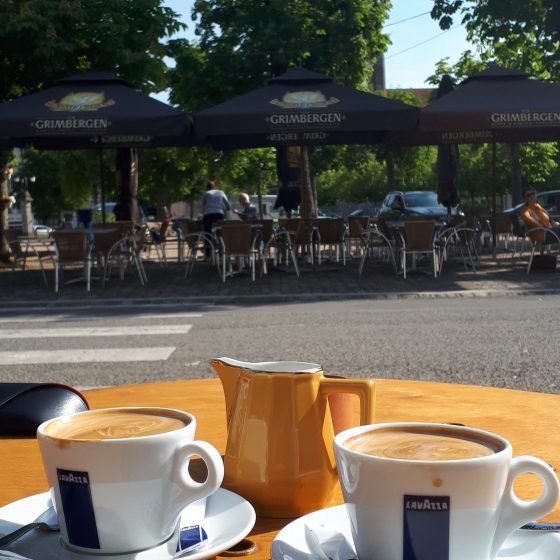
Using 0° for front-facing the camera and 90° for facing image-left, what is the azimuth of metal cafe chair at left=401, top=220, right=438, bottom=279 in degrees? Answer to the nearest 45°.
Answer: approximately 180°

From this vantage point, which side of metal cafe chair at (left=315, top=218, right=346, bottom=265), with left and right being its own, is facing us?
back

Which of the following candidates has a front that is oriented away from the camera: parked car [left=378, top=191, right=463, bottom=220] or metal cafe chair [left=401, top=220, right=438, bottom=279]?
the metal cafe chair

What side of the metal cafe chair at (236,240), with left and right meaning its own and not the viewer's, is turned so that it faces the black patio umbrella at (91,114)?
left

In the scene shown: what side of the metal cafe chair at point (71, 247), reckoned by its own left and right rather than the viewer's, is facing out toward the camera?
back

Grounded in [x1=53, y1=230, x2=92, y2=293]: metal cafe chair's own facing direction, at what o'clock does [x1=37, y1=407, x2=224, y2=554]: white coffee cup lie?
The white coffee cup is roughly at 6 o'clock from the metal cafe chair.
